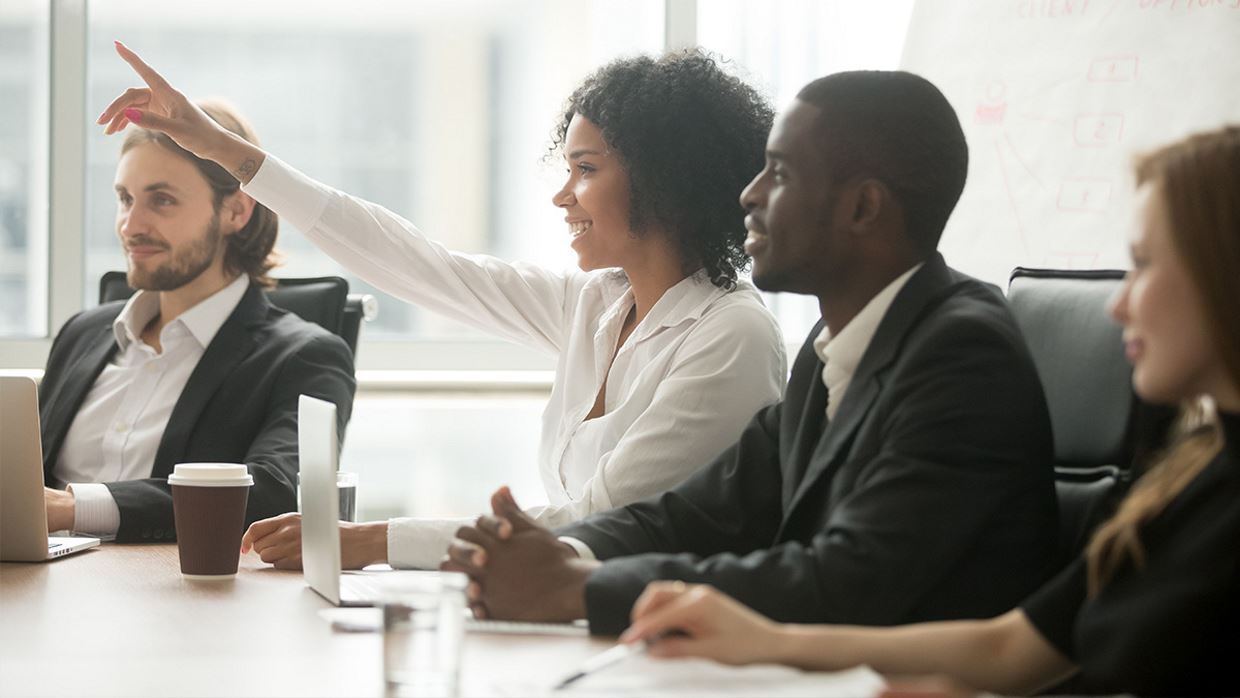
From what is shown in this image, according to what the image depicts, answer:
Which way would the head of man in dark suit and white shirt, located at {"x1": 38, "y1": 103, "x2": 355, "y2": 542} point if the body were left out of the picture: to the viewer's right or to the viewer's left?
to the viewer's left

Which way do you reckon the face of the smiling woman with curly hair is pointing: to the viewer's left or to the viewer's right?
to the viewer's left

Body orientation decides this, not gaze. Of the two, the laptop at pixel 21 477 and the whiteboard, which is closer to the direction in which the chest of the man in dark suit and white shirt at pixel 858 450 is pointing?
the laptop

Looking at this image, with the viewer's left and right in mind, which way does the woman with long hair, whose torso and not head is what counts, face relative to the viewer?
facing to the left of the viewer

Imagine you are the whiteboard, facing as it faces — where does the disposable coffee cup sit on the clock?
The disposable coffee cup is roughly at 1 o'clock from the whiteboard.

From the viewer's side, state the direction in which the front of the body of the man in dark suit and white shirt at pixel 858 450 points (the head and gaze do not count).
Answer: to the viewer's left

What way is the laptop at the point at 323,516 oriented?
to the viewer's right

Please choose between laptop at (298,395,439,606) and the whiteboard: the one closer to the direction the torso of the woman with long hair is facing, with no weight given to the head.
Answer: the laptop
